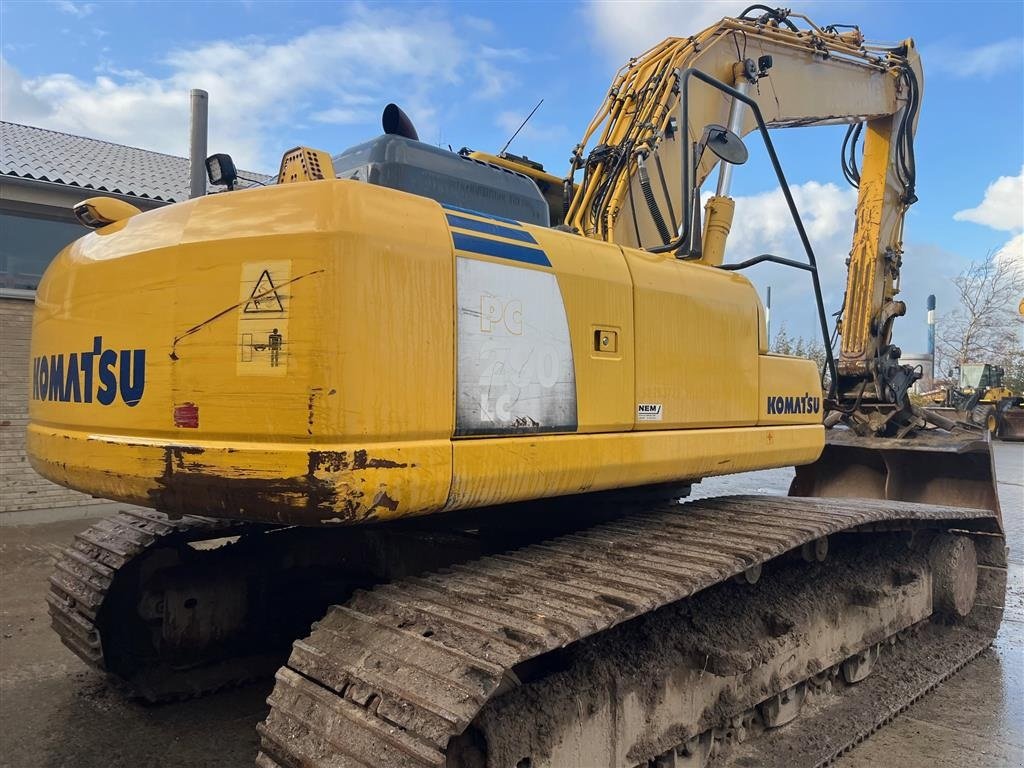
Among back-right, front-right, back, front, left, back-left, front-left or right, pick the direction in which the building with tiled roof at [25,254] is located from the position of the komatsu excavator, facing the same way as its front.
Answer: left

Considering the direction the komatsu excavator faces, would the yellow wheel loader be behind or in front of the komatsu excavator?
in front

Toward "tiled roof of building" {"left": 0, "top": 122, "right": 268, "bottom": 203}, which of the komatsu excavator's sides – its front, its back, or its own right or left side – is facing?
left

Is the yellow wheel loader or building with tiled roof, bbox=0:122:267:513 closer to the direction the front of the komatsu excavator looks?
the yellow wheel loader

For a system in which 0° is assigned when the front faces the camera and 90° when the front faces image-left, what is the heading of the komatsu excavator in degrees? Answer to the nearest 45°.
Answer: approximately 225°

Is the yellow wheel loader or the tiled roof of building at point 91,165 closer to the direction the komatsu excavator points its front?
the yellow wheel loader
